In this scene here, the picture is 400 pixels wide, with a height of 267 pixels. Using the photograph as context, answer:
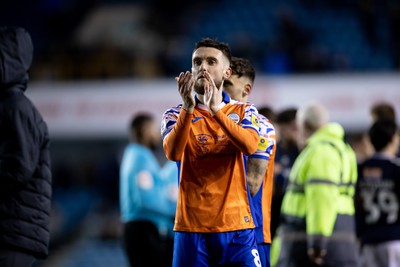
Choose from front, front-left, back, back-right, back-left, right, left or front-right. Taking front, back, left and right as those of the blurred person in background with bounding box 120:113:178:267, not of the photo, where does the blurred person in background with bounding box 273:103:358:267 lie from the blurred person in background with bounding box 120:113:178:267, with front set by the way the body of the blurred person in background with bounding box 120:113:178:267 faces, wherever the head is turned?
front-right

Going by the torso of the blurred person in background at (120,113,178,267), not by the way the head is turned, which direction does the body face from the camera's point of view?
to the viewer's right

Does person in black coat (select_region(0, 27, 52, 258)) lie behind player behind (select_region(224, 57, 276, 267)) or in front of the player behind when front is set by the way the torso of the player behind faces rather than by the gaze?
in front

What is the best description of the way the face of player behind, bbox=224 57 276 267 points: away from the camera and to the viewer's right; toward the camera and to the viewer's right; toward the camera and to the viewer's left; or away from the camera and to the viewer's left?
toward the camera and to the viewer's left

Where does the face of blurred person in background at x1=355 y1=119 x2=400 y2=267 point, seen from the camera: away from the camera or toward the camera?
away from the camera

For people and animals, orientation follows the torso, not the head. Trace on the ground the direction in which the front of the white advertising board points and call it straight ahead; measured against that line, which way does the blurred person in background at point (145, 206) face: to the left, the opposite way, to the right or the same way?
to the left

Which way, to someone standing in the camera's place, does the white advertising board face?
facing the viewer

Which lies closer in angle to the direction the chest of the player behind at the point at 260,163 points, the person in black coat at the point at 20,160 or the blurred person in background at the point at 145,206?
the person in black coat

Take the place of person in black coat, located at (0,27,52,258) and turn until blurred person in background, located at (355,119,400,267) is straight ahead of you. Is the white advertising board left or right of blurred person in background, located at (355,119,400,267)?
left
